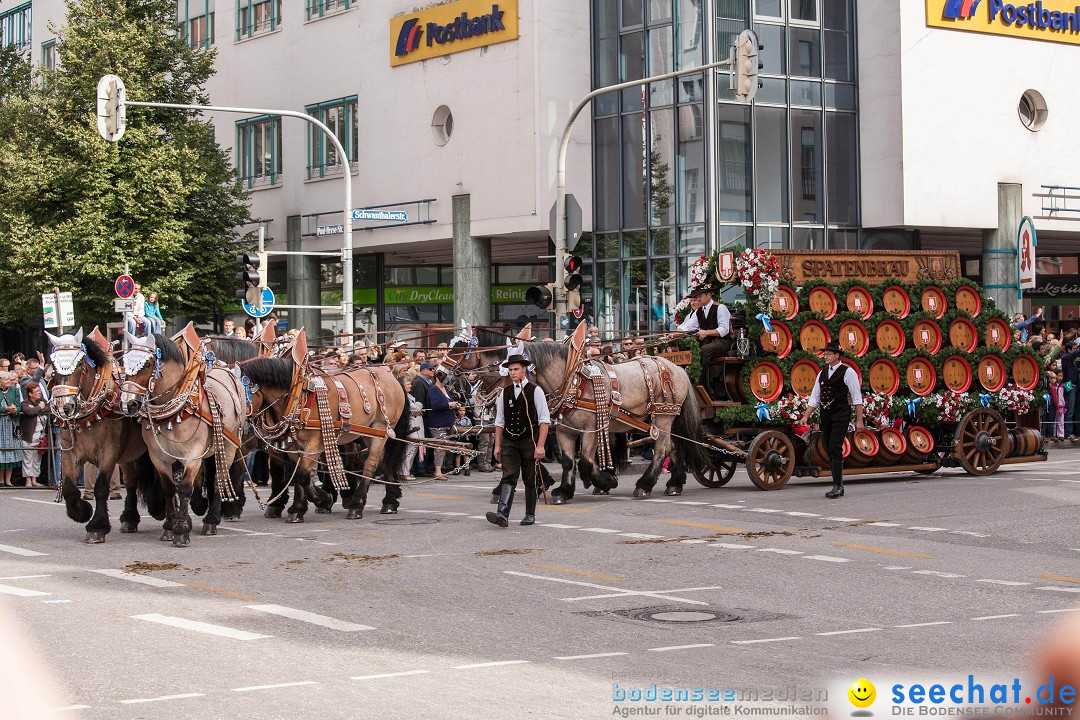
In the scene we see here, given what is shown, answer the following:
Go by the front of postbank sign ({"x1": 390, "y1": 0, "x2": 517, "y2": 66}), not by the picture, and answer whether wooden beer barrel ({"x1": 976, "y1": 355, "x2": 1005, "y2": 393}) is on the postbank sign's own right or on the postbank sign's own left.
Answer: on the postbank sign's own left

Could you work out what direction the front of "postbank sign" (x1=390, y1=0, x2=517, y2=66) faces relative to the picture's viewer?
facing the viewer and to the left of the viewer

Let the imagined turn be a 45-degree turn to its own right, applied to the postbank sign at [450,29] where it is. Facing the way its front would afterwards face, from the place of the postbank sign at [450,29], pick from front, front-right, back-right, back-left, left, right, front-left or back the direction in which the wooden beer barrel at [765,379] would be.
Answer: left

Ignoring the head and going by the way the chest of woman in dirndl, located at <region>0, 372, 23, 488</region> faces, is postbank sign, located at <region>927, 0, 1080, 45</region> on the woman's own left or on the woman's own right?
on the woman's own left

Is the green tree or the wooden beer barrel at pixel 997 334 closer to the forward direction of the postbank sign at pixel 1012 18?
the wooden beer barrel

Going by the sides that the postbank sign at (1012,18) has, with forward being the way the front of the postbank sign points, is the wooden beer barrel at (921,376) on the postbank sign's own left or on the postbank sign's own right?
on the postbank sign's own right

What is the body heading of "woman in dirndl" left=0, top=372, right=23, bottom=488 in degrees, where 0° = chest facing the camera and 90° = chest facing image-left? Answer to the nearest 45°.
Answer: approximately 315°

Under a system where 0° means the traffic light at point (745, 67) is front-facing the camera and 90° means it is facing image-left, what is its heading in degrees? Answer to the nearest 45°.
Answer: approximately 225°

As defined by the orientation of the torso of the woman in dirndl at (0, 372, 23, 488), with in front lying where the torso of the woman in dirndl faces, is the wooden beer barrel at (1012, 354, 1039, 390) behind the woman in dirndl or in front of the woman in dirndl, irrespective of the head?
in front

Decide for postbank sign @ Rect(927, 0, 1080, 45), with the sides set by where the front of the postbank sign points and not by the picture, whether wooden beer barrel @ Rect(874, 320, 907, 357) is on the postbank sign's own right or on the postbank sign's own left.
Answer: on the postbank sign's own right

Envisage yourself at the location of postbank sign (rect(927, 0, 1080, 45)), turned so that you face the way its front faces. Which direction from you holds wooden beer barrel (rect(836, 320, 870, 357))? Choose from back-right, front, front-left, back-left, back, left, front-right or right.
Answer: front-right

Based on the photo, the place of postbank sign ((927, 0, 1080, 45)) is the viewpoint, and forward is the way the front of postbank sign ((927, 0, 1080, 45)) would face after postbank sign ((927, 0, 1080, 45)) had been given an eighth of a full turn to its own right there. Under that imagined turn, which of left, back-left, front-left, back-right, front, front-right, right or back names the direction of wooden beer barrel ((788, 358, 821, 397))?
front
